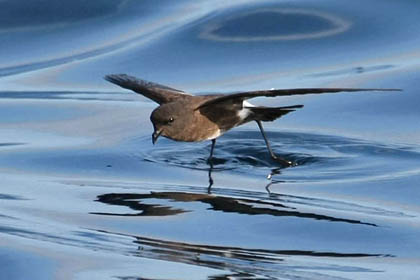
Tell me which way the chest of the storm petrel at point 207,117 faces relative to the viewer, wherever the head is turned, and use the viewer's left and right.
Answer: facing the viewer and to the left of the viewer
